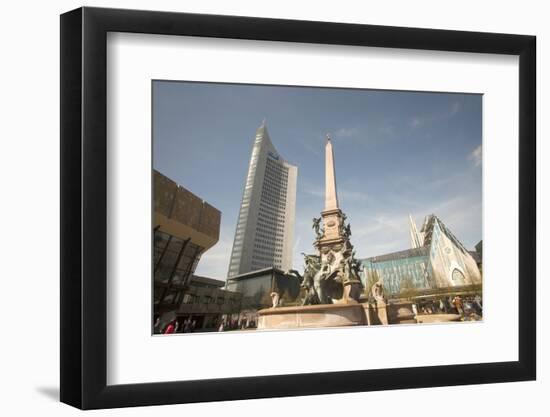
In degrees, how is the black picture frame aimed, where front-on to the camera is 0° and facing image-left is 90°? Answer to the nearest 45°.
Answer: approximately 315°
